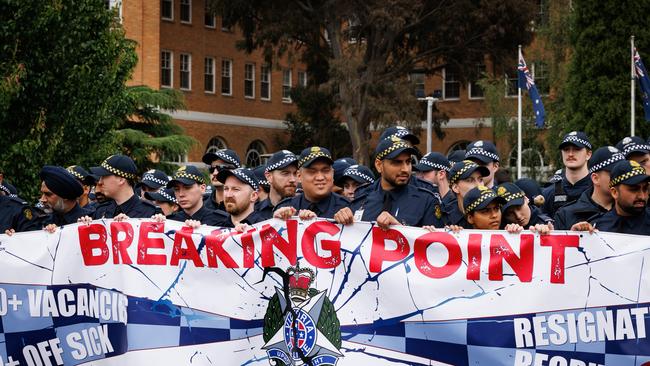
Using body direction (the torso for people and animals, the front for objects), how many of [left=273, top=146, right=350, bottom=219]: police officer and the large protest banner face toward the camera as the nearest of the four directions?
2

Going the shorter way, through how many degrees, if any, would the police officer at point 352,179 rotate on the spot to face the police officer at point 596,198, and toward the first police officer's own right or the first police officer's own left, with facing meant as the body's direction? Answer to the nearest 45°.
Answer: approximately 90° to the first police officer's own left

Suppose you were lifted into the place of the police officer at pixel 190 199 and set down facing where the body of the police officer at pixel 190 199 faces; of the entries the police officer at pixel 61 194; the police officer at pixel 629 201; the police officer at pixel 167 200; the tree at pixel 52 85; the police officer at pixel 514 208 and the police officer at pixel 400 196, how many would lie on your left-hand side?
3

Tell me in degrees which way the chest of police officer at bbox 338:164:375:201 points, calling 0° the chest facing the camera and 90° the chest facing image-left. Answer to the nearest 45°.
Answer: approximately 45°

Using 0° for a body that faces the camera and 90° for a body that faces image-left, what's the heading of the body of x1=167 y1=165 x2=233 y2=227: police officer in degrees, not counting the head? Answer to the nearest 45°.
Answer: approximately 45°

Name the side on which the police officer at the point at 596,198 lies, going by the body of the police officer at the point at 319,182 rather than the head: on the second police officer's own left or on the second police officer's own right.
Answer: on the second police officer's own left

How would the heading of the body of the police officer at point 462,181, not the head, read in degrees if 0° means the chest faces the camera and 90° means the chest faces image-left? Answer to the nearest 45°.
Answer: approximately 315°

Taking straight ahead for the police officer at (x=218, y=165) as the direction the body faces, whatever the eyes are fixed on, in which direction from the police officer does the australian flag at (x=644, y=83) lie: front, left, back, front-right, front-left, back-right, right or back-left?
back

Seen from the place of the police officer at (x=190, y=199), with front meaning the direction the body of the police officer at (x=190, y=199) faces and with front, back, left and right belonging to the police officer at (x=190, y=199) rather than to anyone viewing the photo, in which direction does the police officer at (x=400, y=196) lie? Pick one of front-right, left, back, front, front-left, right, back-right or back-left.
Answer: left
